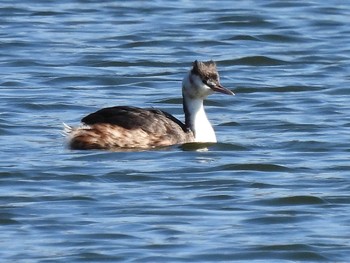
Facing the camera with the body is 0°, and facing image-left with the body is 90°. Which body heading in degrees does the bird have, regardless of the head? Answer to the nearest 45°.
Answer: approximately 270°
